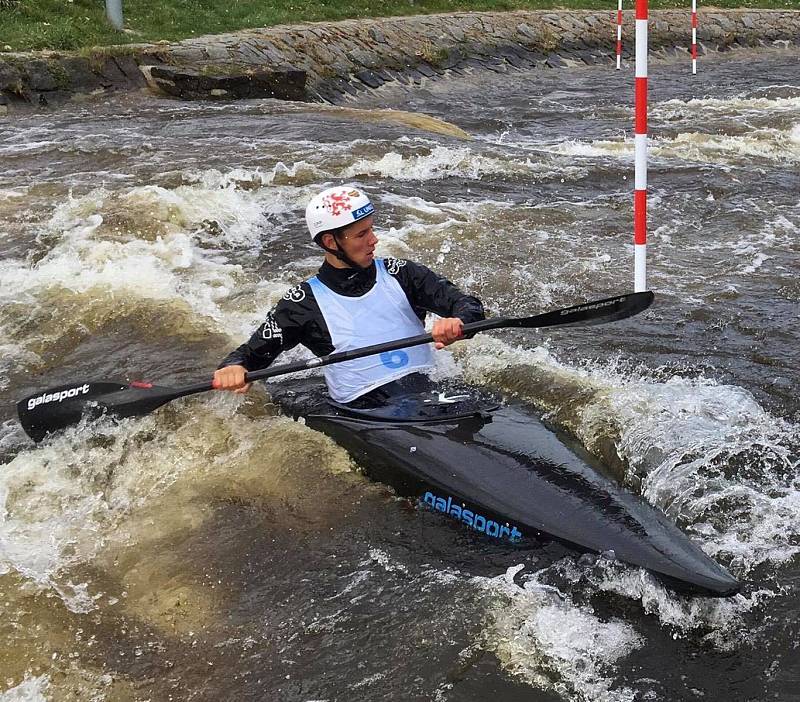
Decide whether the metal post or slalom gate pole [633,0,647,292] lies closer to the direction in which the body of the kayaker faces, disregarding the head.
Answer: the slalom gate pole

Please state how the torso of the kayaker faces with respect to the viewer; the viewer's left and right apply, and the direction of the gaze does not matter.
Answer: facing the viewer and to the right of the viewer

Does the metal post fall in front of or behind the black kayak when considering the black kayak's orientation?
behind

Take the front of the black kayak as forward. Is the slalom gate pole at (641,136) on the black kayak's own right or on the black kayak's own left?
on the black kayak's own left

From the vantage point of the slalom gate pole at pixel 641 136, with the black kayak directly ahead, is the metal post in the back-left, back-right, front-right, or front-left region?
back-right
